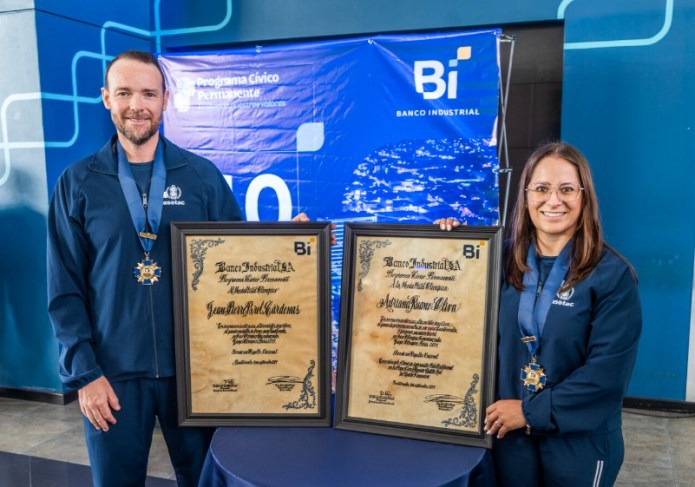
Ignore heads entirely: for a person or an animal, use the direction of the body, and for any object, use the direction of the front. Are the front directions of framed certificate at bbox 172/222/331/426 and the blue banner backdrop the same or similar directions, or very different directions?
same or similar directions

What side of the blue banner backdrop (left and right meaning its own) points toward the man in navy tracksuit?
front

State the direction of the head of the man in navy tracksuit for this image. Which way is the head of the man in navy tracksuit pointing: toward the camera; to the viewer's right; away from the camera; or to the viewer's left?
toward the camera

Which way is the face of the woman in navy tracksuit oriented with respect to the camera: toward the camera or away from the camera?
toward the camera

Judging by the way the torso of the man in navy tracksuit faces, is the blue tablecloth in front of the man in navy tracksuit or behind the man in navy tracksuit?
in front

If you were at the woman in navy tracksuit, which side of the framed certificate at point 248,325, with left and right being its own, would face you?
left

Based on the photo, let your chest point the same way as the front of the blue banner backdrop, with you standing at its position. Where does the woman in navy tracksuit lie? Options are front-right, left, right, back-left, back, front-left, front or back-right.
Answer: front

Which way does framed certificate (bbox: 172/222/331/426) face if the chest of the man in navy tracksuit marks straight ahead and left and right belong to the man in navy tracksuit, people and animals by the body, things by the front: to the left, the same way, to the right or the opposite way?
the same way

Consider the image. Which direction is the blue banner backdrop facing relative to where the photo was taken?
toward the camera

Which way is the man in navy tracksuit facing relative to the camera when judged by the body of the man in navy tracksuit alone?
toward the camera

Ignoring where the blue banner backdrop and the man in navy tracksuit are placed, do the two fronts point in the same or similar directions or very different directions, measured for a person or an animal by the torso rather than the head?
same or similar directions

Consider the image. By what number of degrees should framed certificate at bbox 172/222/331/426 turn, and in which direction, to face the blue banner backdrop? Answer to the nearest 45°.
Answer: approximately 180°

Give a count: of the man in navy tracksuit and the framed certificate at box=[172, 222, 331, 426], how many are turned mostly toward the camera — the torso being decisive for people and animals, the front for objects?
2

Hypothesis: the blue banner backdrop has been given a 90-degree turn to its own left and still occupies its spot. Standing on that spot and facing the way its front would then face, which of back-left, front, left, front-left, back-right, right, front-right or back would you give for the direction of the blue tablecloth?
right

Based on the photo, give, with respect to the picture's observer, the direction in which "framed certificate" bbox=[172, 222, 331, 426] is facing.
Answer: facing the viewer

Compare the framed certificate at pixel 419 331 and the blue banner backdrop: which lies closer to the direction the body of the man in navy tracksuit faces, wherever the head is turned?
the framed certificate
